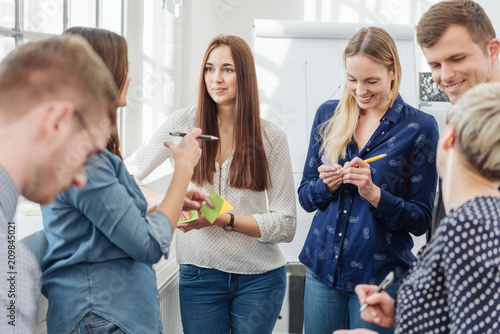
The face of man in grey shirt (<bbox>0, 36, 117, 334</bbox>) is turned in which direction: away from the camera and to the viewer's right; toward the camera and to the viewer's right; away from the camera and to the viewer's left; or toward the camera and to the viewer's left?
away from the camera and to the viewer's right

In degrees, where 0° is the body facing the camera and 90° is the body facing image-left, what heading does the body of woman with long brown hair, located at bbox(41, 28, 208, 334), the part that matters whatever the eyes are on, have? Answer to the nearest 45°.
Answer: approximately 225°

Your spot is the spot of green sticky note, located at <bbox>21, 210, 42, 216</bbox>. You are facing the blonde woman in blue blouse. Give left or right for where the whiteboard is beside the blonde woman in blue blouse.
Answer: left

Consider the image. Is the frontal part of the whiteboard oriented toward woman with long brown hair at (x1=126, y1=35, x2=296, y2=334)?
yes

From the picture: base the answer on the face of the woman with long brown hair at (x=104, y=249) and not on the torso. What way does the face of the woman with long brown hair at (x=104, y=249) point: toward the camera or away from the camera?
away from the camera

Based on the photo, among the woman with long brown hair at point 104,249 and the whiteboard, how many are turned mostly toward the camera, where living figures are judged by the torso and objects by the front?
1

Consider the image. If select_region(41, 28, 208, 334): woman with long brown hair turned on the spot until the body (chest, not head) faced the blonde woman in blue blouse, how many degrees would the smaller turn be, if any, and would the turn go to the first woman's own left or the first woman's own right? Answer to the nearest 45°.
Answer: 0° — they already face them
